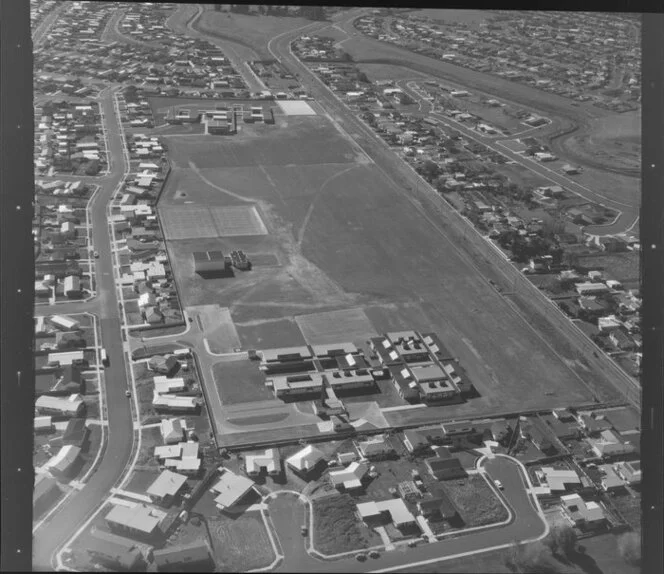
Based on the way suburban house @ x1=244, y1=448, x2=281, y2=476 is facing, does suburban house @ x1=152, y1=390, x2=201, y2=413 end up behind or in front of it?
behind

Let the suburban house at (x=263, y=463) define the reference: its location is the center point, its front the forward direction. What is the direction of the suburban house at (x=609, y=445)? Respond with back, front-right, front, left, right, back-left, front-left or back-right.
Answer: left

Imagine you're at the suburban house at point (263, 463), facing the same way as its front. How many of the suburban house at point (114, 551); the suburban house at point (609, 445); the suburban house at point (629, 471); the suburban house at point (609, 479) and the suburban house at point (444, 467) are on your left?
4

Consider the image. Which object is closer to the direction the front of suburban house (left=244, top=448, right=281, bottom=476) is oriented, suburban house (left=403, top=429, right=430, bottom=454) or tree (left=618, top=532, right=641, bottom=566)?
the tree

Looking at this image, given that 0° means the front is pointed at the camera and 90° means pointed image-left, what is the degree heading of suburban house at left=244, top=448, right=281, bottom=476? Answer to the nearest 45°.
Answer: approximately 0°

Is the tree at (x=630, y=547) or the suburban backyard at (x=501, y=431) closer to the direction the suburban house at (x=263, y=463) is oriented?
the tree

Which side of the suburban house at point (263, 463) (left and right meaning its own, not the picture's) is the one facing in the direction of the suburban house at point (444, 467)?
left

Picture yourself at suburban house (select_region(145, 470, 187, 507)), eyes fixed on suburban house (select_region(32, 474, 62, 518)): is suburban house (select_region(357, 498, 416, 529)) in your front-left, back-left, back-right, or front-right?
back-left

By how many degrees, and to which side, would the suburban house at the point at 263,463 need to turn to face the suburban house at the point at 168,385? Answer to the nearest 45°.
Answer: approximately 135° to its right

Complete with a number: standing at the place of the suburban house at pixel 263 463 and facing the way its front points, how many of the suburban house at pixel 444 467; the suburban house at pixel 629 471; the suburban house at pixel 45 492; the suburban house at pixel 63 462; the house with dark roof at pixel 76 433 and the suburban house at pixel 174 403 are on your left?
2

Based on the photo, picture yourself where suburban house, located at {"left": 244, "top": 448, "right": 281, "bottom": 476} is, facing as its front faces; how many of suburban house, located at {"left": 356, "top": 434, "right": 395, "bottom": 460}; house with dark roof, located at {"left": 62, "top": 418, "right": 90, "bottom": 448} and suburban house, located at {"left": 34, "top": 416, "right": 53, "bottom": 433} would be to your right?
2

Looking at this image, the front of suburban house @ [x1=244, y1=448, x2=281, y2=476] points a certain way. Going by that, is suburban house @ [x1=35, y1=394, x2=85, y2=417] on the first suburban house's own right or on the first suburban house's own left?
on the first suburban house's own right
